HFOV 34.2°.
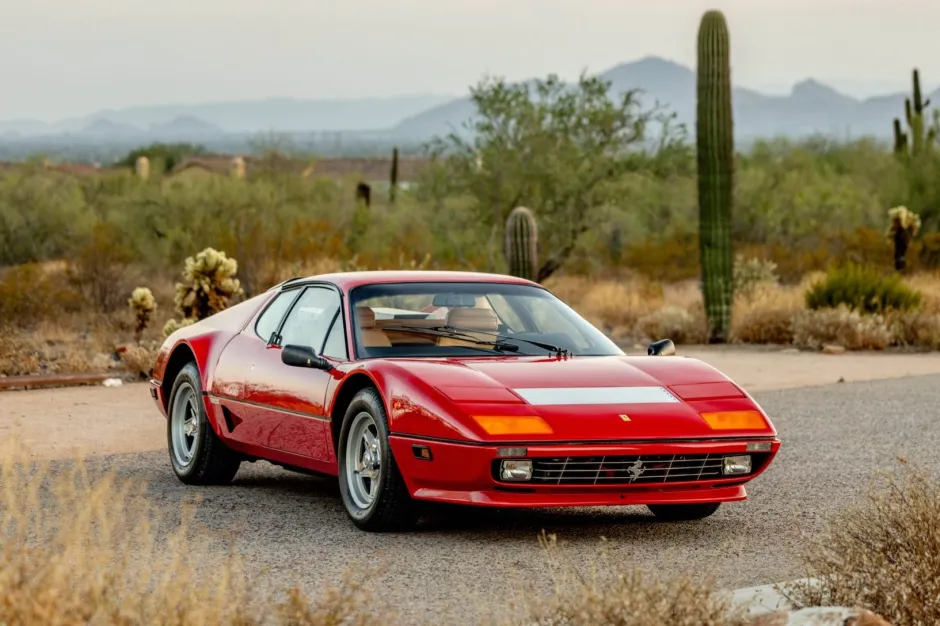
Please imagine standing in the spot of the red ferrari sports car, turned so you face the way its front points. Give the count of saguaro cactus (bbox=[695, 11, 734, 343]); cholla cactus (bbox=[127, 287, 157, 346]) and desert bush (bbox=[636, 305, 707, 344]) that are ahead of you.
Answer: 0

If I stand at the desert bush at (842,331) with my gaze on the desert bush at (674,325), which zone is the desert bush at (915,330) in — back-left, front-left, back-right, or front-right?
back-right

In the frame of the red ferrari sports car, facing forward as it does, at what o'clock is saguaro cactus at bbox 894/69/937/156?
The saguaro cactus is roughly at 8 o'clock from the red ferrari sports car.

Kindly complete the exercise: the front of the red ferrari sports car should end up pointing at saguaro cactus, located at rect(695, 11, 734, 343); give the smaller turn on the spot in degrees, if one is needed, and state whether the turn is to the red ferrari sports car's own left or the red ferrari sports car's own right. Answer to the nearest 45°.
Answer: approximately 135° to the red ferrari sports car's own left

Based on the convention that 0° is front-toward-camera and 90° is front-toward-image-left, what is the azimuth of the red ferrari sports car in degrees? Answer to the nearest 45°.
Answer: approximately 315°

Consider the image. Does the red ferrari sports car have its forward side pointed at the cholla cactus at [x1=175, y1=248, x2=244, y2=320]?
no

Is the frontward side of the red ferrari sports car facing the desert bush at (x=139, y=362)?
no

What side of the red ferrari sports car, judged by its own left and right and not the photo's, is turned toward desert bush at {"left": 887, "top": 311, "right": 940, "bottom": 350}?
left

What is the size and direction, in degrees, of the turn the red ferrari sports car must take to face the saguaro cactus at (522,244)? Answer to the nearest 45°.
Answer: approximately 135° to its left

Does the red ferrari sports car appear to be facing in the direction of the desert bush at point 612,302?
no

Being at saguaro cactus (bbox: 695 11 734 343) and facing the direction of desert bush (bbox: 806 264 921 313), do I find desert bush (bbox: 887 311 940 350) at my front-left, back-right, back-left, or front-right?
front-right

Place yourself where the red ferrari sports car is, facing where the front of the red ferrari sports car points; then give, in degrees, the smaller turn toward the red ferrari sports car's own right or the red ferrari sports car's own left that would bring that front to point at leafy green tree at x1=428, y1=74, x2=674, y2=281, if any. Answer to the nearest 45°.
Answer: approximately 135° to the red ferrari sports car's own left

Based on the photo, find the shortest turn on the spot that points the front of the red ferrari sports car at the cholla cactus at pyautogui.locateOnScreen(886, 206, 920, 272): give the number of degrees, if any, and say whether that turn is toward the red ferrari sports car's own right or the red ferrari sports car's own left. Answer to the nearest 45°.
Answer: approximately 135° to the red ferrari sports car's own left

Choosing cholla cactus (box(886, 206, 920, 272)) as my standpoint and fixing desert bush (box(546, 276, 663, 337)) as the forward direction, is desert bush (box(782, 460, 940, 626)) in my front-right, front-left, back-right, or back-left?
front-left

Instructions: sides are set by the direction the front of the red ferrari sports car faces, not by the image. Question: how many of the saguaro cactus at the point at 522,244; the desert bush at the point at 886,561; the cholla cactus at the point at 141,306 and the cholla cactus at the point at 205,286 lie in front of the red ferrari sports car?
1

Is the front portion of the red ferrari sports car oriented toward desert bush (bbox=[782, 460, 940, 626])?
yes

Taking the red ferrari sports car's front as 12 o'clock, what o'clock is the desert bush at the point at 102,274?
The desert bush is roughly at 7 o'clock from the red ferrari sports car.

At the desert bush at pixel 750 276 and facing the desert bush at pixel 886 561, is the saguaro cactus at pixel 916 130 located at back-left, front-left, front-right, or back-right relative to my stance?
back-left

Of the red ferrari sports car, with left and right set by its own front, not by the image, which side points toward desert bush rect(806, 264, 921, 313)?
left
